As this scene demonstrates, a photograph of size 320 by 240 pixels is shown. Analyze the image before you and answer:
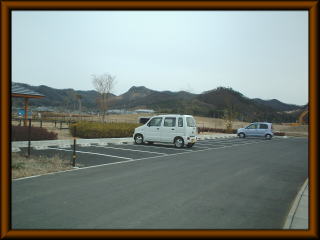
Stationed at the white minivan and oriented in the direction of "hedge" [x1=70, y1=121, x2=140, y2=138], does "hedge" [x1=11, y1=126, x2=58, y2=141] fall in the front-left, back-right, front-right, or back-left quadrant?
front-left

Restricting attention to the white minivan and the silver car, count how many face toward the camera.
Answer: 0

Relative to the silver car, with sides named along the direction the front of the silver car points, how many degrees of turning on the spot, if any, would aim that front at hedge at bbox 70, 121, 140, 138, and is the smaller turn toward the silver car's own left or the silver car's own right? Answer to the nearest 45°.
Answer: approximately 45° to the silver car's own left

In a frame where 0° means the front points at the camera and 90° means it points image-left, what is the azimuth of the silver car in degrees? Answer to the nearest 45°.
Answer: approximately 90°

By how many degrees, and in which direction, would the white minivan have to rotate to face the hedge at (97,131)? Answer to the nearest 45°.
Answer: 0° — it already faces it

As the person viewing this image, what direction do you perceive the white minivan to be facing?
facing away from the viewer and to the left of the viewer

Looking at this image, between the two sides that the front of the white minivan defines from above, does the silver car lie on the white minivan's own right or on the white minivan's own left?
on the white minivan's own right

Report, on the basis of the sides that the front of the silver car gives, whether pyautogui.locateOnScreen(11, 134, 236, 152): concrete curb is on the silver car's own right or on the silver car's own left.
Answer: on the silver car's own left

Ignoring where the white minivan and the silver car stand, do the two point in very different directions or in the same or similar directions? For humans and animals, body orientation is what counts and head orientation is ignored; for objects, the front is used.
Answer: same or similar directions
